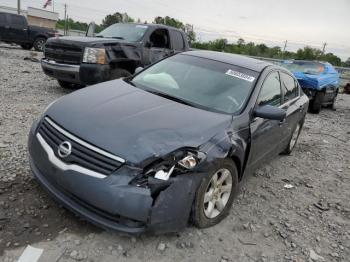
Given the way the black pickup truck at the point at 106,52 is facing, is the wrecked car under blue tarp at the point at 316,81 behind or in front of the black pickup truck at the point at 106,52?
behind

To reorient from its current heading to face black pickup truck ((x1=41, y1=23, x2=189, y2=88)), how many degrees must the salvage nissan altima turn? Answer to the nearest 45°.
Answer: approximately 135° to its right

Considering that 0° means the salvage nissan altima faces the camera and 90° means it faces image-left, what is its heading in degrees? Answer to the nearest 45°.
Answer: approximately 45°

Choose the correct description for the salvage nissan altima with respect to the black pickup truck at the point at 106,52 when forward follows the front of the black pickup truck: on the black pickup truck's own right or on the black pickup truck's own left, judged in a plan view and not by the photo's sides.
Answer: on the black pickup truck's own left

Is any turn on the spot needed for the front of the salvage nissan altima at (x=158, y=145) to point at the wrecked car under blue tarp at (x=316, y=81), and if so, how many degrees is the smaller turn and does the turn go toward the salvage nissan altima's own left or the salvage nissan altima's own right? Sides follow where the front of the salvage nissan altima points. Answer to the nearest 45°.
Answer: approximately 180°

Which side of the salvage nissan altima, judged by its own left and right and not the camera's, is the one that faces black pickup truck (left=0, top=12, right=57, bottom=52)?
right

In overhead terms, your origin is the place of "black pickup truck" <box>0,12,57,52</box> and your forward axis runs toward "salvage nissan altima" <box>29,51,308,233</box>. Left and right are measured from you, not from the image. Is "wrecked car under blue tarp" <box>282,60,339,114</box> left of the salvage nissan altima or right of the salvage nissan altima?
left

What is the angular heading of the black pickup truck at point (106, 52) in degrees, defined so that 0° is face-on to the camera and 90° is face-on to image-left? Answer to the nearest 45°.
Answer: approximately 45°

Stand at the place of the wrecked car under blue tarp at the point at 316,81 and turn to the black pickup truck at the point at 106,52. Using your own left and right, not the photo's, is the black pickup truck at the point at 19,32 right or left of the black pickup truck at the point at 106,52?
right
